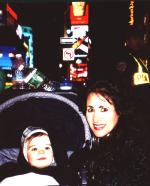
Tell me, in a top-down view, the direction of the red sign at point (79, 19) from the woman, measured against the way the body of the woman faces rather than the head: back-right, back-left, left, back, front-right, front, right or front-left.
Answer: back-right

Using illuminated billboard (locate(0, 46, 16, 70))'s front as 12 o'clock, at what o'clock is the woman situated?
The woman is roughly at 12 o'clock from the illuminated billboard.

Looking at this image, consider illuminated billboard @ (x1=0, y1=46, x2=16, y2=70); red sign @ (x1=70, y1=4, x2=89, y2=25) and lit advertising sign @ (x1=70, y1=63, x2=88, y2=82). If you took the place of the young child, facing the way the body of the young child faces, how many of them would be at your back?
3

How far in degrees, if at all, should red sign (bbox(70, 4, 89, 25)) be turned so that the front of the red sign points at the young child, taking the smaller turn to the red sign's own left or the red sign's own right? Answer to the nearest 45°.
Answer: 0° — it already faces them

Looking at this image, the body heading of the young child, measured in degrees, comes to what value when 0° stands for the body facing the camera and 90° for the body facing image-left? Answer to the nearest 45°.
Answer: approximately 0°

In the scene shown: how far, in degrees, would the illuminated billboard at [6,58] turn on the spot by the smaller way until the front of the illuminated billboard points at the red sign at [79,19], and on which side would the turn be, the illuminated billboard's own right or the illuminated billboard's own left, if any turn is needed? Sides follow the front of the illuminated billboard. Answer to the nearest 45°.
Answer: approximately 135° to the illuminated billboard's own left

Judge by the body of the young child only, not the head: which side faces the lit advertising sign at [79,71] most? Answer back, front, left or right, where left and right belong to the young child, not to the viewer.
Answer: back

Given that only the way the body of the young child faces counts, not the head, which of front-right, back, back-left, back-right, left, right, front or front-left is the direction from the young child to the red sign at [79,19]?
back
